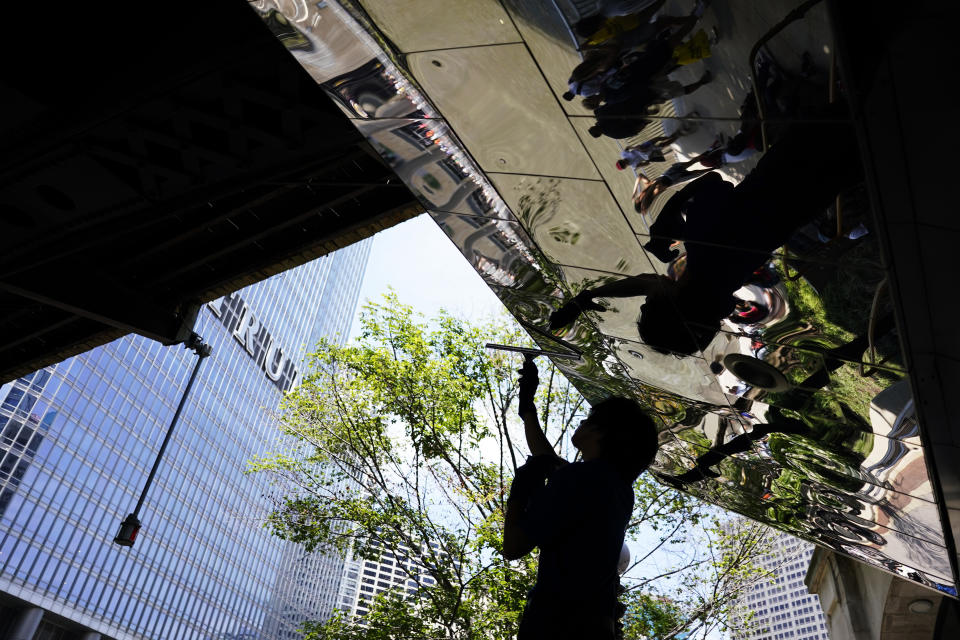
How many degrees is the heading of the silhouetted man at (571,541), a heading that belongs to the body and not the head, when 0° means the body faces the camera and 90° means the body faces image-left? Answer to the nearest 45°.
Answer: approximately 90°
